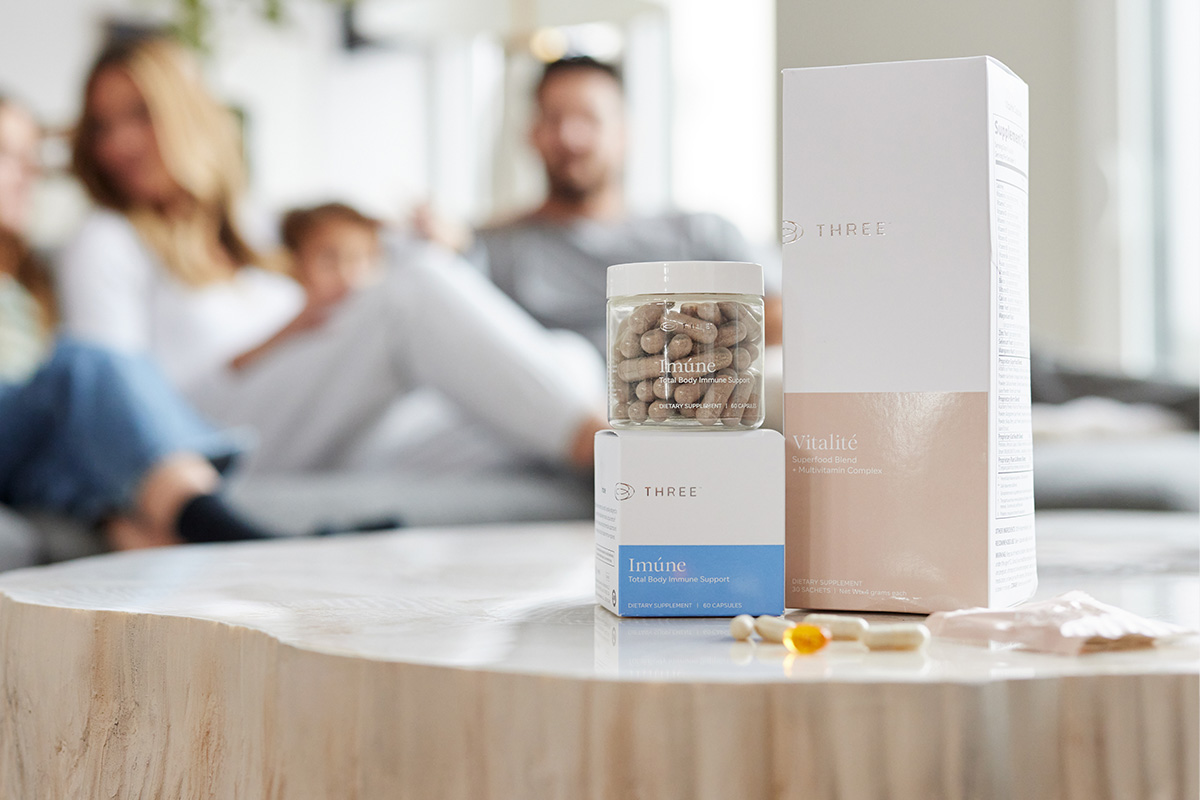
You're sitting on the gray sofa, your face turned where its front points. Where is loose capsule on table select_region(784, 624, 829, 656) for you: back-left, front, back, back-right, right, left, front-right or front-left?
front

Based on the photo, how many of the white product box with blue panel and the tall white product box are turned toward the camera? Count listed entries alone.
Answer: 2

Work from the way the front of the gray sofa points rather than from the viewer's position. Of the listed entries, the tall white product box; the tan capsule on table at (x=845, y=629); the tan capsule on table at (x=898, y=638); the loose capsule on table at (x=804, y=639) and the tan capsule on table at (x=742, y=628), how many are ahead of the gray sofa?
5

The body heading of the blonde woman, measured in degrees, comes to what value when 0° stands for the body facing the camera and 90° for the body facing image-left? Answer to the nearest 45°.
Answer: approximately 315°

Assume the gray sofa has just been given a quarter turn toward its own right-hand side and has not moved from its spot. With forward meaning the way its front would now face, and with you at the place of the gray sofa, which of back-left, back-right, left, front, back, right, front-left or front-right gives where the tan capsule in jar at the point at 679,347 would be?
left

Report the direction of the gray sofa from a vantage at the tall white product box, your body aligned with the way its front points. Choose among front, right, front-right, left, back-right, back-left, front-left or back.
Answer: back-right

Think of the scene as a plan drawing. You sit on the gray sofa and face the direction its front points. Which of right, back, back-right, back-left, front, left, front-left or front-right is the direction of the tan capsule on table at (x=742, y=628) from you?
front

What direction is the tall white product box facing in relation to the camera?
toward the camera

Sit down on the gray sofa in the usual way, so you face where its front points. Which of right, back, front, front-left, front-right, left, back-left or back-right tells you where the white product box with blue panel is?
front

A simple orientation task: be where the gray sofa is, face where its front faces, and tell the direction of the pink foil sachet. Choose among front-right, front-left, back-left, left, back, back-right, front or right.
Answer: front

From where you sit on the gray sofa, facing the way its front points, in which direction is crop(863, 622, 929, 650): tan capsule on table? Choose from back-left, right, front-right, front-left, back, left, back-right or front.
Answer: front

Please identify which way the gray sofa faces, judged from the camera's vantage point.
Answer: facing the viewer

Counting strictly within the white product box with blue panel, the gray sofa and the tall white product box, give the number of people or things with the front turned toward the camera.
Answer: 3

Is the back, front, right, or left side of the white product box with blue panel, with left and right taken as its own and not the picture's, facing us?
front
